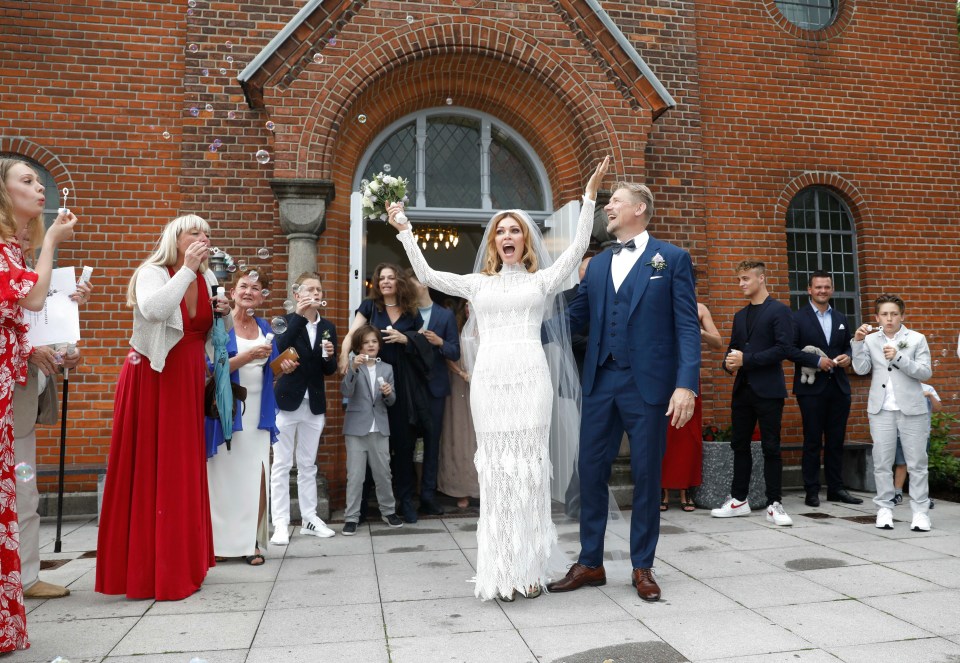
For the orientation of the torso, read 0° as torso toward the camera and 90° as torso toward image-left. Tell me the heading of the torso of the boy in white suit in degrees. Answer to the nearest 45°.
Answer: approximately 0°

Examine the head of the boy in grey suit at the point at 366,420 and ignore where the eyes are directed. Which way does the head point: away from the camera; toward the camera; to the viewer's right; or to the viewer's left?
toward the camera

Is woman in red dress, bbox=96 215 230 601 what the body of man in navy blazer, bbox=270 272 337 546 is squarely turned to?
no

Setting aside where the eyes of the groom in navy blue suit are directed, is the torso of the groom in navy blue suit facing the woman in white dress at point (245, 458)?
no

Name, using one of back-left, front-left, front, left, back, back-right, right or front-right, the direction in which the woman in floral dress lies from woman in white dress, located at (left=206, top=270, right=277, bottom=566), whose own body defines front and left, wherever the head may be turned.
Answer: right

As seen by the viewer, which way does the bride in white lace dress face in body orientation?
toward the camera

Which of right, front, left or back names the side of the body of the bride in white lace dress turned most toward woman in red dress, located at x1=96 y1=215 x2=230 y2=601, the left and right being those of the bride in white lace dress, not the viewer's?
right

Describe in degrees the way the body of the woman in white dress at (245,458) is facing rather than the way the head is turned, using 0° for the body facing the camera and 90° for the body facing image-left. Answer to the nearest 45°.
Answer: approximately 315°

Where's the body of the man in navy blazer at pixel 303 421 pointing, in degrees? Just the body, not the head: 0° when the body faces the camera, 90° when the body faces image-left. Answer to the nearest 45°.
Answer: approximately 315°

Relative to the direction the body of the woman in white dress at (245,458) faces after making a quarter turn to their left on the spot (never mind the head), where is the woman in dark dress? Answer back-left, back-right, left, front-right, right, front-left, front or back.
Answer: front

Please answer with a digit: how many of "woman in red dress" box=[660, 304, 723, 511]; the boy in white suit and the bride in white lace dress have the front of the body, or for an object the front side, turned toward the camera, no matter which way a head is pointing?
3

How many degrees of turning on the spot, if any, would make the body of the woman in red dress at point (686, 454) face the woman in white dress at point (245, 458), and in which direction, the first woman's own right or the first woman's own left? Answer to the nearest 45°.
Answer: approximately 45° to the first woman's own right

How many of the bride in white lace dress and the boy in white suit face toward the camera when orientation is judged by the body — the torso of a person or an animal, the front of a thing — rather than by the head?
2

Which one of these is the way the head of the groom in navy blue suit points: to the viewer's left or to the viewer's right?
to the viewer's left

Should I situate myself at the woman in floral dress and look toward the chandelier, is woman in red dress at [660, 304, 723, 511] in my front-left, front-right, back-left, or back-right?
front-right

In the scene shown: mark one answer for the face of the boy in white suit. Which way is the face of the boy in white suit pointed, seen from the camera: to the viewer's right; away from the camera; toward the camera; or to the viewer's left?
toward the camera

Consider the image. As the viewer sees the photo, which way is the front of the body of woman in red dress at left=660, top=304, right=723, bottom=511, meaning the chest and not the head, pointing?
toward the camera

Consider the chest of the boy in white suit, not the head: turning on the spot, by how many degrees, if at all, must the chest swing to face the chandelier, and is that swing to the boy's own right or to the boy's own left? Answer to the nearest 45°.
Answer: approximately 90° to the boy's own right

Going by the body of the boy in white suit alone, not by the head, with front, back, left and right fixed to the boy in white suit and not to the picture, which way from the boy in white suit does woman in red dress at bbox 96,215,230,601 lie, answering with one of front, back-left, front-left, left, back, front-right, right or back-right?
front-right
